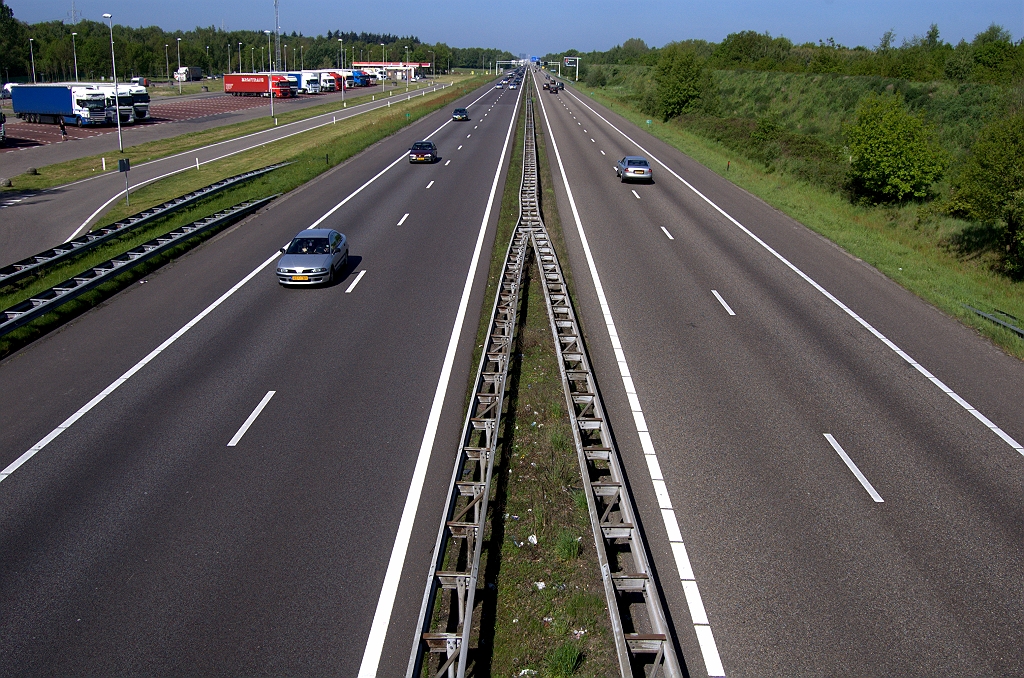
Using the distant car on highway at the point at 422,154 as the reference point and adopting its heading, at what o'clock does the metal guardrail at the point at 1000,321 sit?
The metal guardrail is roughly at 11 o'clock from the distant car on highway.

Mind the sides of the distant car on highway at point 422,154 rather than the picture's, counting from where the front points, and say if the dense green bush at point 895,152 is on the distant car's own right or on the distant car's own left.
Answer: on the distant car's own left

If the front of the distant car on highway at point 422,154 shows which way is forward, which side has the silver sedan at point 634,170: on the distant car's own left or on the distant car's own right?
on the distant car's own left

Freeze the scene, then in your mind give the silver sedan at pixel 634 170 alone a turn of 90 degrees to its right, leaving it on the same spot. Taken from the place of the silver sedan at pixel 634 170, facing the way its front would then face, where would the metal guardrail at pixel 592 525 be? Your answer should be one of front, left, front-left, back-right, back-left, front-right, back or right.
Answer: right

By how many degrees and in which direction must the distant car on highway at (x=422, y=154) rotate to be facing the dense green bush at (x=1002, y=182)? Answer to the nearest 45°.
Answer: approximately 45° to its left

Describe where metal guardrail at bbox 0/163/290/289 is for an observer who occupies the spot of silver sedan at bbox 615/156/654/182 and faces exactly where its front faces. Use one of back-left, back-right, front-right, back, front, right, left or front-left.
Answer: back-left

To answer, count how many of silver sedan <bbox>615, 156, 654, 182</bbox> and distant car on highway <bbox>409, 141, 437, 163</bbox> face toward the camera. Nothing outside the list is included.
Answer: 1

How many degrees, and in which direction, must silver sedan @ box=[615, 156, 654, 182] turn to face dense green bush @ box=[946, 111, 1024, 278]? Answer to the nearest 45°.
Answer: approximately 135° to its right

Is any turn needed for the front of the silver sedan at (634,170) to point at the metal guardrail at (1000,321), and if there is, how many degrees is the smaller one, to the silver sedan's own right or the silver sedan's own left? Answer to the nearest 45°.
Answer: approximately 135° to the silver sedan's own right

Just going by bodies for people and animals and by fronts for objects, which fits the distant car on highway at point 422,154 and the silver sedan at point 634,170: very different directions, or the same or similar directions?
very different directions

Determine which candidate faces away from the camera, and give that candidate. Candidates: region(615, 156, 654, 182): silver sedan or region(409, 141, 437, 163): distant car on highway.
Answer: the silver sedan

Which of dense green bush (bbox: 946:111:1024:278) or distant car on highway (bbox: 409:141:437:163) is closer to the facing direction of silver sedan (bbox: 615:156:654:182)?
the distant car on highway

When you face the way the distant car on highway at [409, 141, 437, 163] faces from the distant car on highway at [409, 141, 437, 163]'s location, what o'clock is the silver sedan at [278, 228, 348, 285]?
The silver sedan is roughly at 12 o'clock from the distant car on highway.

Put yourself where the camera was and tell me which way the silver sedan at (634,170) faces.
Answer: facing away from the viewer
